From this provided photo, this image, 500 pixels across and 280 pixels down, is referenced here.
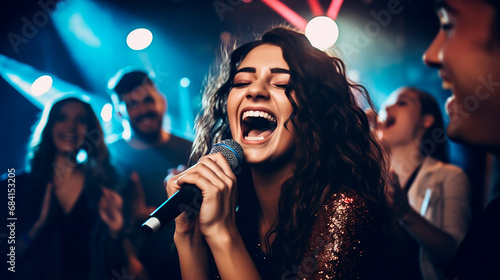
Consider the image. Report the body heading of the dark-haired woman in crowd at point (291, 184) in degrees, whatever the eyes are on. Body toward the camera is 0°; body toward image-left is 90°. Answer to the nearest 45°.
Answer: approximately 45°

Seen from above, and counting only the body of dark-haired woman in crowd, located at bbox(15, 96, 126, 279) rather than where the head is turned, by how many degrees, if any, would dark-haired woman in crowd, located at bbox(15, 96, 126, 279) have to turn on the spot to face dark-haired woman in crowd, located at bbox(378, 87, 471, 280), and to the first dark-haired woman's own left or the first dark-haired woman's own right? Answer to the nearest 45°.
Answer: approximately 45° to the first dark-haired woman's own left

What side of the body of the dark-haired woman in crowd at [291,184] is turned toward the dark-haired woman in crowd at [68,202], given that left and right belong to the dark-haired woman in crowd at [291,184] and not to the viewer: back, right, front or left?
right

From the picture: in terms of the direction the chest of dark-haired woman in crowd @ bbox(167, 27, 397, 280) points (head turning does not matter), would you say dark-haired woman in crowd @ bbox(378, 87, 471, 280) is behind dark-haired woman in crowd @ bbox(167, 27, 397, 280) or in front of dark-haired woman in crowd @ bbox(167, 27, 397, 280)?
behind
